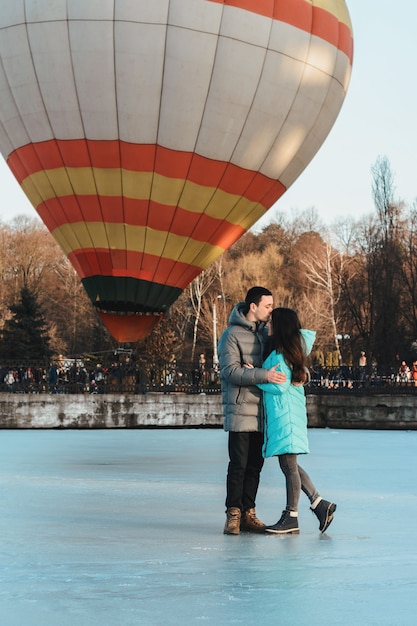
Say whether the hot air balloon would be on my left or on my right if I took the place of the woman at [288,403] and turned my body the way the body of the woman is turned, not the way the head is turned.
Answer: on my right

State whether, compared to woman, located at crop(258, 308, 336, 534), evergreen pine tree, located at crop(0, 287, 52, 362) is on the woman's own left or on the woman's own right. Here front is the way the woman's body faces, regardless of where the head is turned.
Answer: on the woman's own right

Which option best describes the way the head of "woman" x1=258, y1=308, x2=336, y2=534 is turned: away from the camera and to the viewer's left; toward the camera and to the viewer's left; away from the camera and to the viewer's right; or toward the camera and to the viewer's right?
away from the camera and to the viewer's left

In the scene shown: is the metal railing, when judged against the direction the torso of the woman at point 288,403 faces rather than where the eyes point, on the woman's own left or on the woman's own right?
on the woman's own right

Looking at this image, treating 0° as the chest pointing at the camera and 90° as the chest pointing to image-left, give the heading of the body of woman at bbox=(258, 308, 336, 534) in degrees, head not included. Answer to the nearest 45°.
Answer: approximately 90°
